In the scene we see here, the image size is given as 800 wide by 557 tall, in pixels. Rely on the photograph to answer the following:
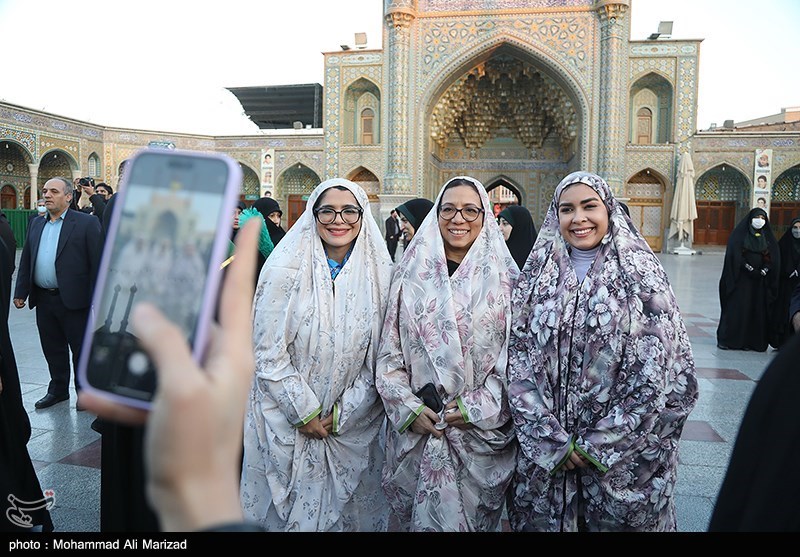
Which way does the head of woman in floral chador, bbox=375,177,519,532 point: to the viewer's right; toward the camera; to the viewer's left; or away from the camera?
toward the camera

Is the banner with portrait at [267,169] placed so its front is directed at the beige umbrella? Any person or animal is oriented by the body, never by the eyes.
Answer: no

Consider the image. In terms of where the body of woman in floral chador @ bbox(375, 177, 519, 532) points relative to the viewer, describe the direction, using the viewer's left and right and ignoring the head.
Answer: facing the viewer

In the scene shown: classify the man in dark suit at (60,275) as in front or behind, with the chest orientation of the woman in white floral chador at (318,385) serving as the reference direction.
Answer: behind

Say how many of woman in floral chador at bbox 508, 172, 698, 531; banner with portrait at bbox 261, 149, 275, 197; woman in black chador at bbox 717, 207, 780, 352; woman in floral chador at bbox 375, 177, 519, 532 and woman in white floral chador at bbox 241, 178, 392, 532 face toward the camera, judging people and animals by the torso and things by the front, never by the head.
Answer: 5

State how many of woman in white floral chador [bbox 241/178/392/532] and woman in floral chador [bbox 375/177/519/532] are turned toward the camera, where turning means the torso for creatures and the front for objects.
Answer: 2

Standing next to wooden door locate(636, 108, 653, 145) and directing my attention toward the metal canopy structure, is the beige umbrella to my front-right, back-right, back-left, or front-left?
back-left

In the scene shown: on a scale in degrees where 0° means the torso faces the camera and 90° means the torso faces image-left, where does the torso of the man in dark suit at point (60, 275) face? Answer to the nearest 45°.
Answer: approximately 45°

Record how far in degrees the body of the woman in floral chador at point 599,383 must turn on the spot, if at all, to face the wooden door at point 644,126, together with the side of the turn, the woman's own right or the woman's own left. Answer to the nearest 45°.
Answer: approximately 180°

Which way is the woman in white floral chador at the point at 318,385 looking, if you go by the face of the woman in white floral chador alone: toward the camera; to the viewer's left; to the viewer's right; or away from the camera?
toward the camera

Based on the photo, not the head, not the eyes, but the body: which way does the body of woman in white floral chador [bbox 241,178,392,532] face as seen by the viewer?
toward the camera

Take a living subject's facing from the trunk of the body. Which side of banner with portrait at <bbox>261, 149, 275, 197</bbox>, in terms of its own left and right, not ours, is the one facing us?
front
